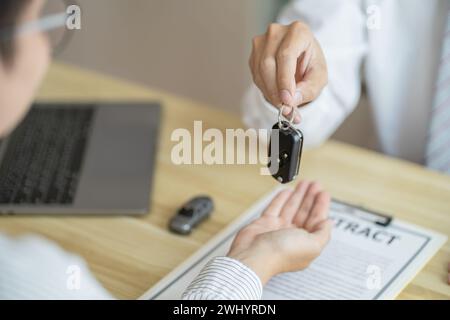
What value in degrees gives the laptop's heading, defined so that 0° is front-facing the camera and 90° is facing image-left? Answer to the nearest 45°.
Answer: approximately 270°
